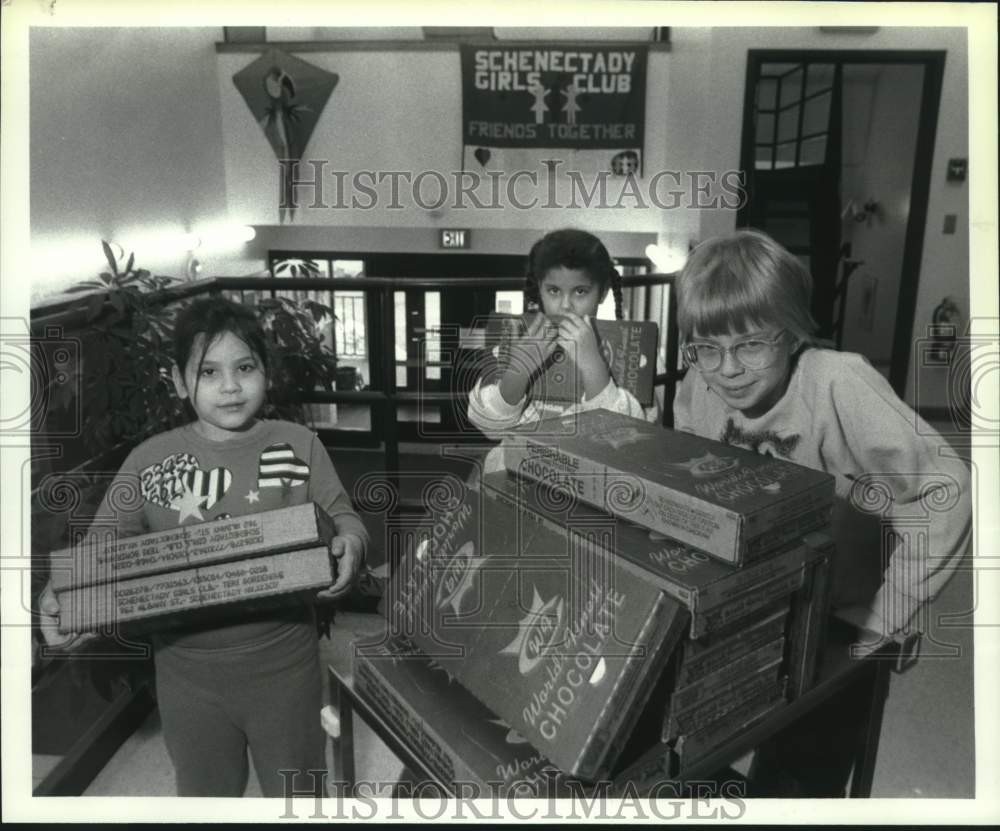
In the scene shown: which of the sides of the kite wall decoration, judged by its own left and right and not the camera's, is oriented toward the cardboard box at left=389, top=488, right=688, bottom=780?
front

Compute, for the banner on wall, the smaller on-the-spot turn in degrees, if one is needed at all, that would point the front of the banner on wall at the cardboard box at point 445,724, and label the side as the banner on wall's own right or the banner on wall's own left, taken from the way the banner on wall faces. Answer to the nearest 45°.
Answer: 0° — it already faces it

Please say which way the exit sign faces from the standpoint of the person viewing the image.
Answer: facing the viewer

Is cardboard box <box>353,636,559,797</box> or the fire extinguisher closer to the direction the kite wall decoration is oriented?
the cardboard box

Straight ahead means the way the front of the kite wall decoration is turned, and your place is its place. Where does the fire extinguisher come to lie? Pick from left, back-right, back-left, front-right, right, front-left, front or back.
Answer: front-left

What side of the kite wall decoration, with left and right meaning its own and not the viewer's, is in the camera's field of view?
front

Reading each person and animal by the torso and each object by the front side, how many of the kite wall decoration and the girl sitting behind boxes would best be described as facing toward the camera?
2

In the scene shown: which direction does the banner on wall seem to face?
toward the camera
